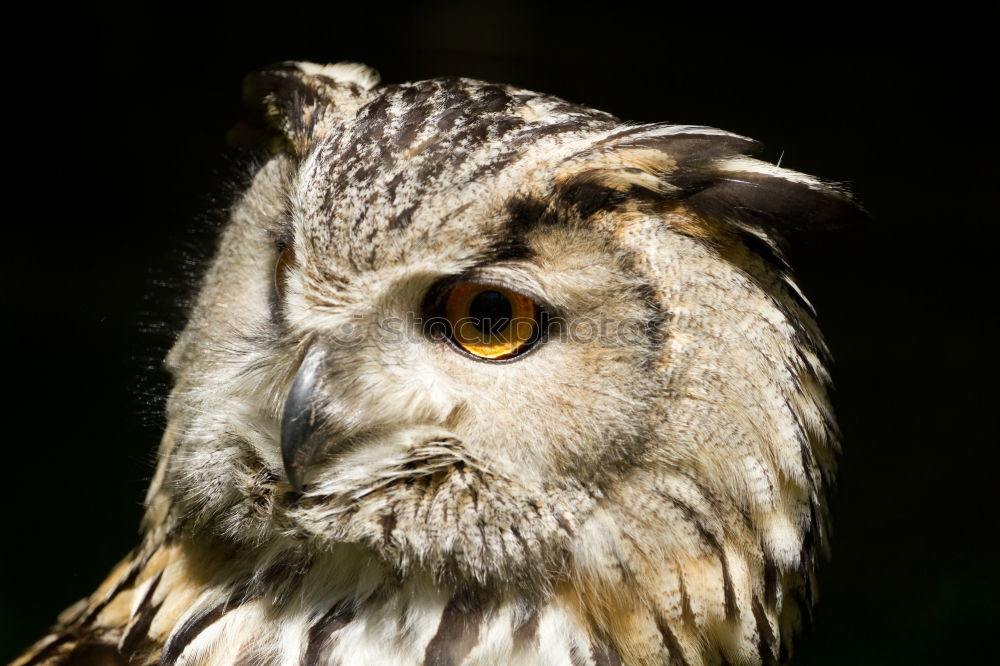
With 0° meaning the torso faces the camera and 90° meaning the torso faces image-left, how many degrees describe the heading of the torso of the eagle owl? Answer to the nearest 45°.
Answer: approximately 45°
